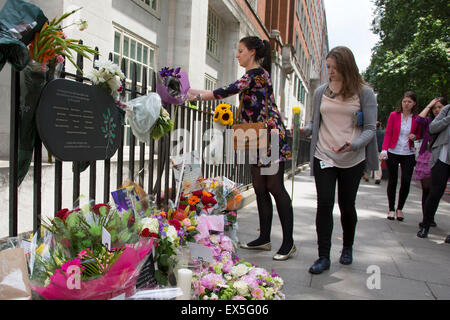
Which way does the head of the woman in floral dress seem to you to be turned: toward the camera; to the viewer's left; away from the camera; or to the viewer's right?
to the viewer's left

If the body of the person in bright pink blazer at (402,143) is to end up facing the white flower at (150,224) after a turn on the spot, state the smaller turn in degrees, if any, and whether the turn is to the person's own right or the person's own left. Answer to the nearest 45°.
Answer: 0° — they already face it

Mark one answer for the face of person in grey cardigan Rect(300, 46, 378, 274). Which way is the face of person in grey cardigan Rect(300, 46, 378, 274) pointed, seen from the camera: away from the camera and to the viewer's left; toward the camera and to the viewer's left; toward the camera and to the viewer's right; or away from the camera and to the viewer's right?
toward the camera and to the viewer's left

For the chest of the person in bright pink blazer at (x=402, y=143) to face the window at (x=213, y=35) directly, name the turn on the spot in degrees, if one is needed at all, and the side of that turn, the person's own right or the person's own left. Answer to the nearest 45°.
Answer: approximately 135° to the person's own right

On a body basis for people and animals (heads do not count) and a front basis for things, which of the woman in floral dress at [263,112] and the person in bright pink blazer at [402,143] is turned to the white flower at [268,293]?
the person in bright pink blazer

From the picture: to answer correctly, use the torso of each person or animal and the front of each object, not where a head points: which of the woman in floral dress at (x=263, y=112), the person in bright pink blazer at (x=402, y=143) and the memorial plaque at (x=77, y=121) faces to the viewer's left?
the woman in floral dress

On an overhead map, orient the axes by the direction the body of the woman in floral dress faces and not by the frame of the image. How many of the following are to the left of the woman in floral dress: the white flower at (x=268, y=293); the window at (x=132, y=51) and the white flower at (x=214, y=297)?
2

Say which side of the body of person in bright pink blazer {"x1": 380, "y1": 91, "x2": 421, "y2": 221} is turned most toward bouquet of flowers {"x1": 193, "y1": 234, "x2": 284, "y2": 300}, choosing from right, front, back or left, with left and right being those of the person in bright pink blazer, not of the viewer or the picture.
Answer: front

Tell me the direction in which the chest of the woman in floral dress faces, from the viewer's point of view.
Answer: to the viewer's left

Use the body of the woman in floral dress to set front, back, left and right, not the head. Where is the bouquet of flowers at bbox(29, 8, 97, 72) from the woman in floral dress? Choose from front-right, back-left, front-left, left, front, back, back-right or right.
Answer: front-left
